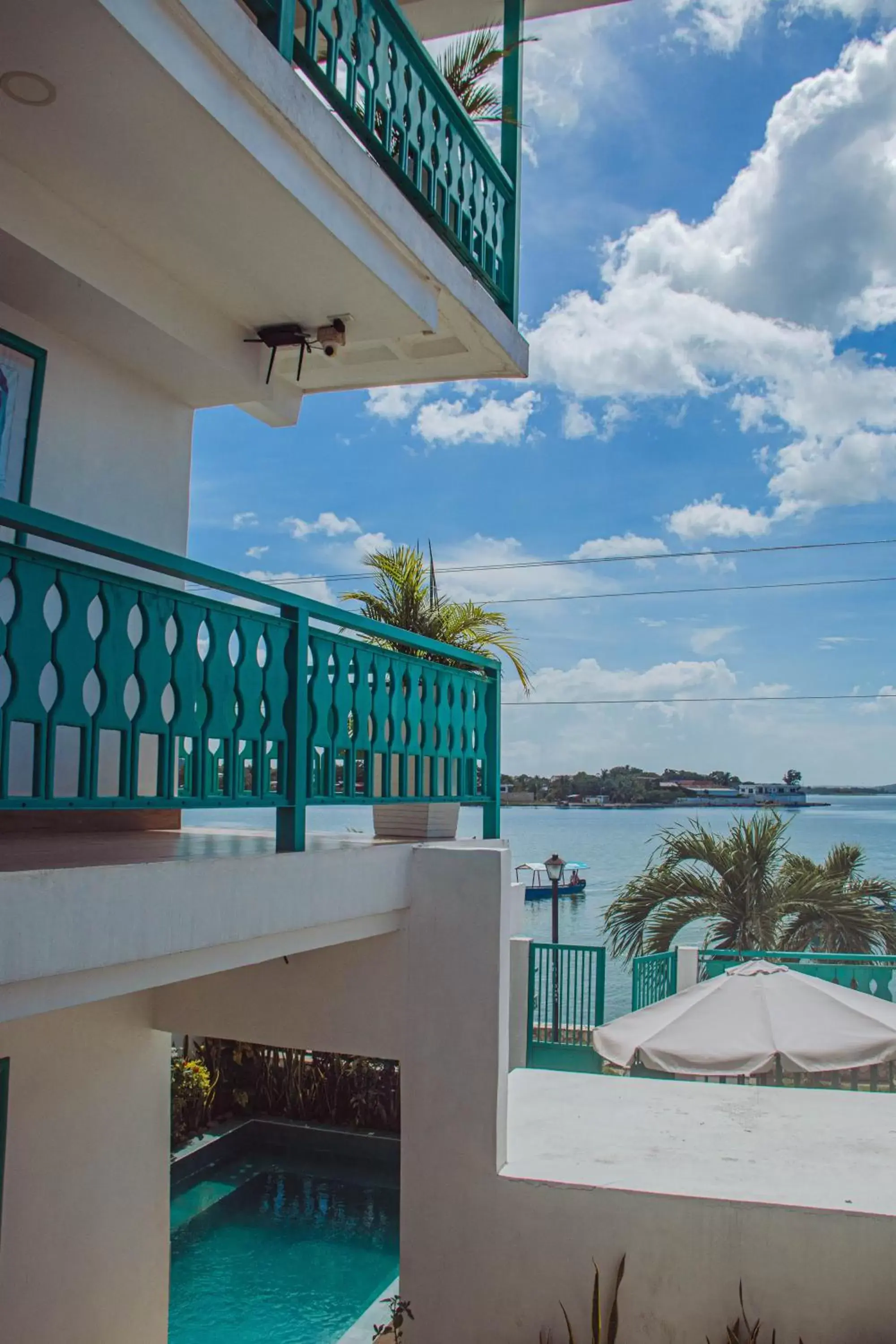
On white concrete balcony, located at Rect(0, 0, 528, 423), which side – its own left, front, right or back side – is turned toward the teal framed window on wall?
back

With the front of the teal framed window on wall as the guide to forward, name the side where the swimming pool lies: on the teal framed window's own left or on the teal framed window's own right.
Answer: on the teal framed window's own left

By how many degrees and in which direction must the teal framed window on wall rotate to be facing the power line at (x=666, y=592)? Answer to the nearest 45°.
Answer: approximately 90° to its left

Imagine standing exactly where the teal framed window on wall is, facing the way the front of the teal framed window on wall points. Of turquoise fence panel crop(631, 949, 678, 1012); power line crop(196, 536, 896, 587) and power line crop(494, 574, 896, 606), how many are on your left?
3

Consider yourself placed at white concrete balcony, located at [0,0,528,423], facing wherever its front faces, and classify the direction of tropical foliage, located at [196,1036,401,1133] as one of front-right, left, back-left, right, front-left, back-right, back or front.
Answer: back-left

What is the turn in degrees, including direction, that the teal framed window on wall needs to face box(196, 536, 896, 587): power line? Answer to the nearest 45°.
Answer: approximately 90° to its left

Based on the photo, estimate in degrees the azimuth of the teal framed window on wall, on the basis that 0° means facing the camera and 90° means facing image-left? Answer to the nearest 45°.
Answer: approximately 315°

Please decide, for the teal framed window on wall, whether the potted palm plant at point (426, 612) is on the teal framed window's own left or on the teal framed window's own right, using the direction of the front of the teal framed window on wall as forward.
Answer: on the teal framed window's own left
